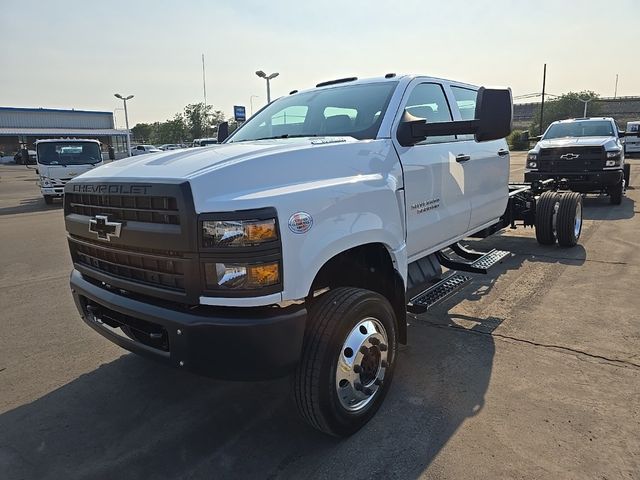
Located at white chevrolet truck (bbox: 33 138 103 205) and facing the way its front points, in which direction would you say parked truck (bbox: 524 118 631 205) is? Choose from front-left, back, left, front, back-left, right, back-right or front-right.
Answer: front-left

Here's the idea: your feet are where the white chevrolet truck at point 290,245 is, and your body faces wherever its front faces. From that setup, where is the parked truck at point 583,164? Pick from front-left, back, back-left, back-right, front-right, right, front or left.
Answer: back

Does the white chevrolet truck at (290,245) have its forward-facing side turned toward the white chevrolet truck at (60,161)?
no

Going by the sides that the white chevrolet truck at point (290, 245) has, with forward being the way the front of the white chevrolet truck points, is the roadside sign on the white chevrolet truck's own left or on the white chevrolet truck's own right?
on the white chevrolet truck's own right

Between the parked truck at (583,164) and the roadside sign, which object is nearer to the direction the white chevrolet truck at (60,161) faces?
the parked truck

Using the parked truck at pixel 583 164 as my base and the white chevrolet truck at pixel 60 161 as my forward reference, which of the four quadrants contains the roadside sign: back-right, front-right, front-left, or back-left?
front-right

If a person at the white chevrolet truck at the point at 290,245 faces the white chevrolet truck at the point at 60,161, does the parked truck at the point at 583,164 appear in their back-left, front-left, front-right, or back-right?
front-right

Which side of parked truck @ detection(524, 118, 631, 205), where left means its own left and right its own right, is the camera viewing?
front

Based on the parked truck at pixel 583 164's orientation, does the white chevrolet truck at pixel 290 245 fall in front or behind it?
in front

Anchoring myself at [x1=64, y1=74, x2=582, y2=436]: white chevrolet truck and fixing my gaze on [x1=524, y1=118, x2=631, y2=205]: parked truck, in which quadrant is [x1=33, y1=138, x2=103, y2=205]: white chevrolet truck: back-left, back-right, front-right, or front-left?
front-left

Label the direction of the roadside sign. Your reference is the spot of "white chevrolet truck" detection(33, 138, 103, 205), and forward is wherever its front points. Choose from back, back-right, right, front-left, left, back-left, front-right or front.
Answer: back-left

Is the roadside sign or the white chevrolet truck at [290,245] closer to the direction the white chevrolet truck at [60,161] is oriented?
the white chevrolet truck

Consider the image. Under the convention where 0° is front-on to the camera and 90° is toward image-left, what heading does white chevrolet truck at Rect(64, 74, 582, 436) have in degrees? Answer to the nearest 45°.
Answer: approximately 45°

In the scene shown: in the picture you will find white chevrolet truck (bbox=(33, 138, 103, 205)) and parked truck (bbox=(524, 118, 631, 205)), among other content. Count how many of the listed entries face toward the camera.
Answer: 2

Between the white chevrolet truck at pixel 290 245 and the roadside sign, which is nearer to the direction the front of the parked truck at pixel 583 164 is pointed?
the white chevrolet truck

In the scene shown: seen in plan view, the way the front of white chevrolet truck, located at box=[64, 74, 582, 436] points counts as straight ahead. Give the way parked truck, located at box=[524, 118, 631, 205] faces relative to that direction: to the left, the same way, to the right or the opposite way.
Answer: the same way

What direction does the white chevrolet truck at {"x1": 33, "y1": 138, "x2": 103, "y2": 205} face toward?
toward the camera

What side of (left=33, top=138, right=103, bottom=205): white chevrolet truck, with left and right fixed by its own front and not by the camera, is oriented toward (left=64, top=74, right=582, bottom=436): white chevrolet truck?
front

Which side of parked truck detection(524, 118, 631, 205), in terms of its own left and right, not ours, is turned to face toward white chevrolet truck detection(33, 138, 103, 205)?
right
